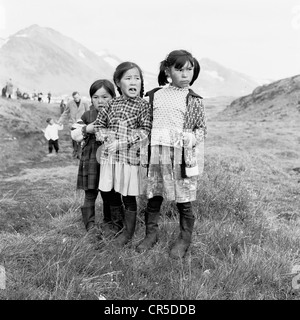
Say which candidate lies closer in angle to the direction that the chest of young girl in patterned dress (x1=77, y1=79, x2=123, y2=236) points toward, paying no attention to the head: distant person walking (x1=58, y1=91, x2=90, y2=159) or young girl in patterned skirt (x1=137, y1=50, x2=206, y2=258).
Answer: the young girl in patterned skirt

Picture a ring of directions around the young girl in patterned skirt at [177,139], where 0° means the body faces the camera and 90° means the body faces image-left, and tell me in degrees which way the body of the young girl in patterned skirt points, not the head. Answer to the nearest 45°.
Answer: approximately 45°

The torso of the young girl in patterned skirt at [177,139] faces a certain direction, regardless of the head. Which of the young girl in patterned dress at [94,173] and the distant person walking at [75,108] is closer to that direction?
the young girl in patterned dress

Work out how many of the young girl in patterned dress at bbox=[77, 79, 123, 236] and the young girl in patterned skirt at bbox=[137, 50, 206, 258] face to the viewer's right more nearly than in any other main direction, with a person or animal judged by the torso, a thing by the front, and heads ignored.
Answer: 0

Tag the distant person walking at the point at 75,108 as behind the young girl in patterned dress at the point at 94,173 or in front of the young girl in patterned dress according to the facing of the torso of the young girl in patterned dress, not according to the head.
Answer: behind

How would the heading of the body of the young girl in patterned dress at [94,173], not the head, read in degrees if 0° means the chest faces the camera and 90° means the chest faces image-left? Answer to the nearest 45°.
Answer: approximately 0°

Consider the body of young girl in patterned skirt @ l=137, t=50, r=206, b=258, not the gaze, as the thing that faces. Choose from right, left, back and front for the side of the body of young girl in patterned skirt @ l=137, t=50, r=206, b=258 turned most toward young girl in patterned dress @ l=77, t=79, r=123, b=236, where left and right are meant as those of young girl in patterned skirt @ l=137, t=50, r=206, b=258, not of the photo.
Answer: right

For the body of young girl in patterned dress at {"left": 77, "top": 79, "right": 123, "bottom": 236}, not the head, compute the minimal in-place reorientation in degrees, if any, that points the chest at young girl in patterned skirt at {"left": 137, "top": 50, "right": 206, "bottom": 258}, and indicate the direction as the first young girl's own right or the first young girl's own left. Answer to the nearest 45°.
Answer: approximately 45° to the first young girl's own left

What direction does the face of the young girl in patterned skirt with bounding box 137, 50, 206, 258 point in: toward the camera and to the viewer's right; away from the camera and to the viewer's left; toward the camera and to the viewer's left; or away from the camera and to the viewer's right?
toward the camera and to the viewer's right
